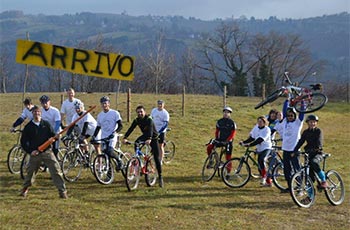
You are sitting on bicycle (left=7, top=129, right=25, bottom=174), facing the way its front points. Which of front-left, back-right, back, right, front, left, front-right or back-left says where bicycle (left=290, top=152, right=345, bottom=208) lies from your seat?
left

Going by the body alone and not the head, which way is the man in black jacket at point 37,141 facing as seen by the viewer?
toward the camera

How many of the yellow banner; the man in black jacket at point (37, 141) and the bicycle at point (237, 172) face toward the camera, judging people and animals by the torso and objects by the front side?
2

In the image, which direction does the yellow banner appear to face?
toward the camera

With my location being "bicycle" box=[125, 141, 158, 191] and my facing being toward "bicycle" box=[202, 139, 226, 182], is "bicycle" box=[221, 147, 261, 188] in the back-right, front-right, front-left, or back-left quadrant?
front-right

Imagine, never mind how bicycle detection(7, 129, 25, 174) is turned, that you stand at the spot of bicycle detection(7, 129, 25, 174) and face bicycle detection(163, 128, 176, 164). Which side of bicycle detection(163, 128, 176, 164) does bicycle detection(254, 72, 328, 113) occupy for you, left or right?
right

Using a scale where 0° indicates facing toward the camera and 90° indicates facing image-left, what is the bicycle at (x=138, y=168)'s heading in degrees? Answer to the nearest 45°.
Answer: approximately 45°

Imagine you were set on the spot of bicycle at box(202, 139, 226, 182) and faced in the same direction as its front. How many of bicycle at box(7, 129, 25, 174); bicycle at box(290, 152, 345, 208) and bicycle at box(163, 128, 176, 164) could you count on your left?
1

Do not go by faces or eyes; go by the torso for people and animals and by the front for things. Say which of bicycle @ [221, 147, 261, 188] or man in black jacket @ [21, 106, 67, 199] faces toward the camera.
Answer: the man in black jacket

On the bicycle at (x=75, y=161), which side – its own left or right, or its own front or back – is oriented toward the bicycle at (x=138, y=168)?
left

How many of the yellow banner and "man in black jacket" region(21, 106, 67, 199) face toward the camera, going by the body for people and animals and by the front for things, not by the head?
2

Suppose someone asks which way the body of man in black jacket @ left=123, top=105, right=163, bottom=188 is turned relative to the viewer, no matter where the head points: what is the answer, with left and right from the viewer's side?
facing the viewer and to the left of the viewer

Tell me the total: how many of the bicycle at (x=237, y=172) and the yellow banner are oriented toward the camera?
1

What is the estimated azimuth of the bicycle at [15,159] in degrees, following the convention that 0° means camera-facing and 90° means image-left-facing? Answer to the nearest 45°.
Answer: approximately 45°

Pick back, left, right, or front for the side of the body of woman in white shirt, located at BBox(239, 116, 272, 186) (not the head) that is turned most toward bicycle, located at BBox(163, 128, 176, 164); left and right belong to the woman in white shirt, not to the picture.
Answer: right

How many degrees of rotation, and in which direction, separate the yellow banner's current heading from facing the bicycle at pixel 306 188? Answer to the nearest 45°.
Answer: approximately 45° to its left

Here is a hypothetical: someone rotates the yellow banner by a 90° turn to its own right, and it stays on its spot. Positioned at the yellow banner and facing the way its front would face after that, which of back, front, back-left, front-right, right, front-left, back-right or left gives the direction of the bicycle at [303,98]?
back

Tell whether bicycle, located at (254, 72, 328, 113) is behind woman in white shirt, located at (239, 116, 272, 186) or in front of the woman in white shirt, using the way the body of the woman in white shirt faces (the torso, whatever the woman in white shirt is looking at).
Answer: behind
